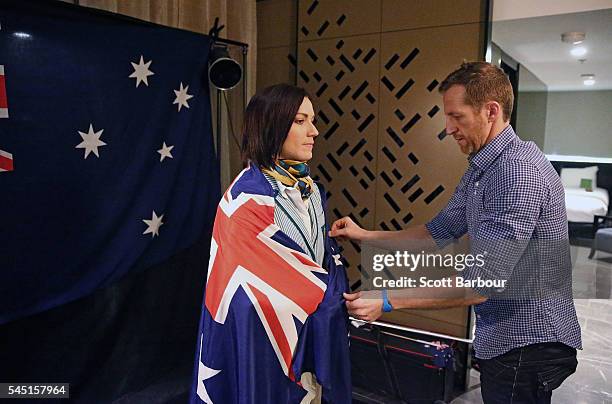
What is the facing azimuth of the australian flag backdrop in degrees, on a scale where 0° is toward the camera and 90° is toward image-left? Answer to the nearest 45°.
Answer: approximately 0°

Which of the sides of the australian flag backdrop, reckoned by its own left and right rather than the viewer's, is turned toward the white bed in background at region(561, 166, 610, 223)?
left

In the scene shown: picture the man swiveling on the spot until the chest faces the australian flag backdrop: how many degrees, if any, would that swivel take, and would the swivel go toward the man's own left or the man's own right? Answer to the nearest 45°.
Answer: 0° — they already face it

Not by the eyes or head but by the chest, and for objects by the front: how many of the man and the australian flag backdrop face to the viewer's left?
1

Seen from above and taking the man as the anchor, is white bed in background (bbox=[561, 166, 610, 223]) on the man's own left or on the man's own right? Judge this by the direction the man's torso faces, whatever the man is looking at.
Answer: on the man's own right

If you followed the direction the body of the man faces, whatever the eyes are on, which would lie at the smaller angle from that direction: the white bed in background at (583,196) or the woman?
the woman

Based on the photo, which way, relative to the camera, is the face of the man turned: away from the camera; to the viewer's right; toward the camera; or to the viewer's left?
to the viewer's left

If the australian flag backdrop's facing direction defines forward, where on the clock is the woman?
The woman is roughly at 11 o'clock from the australian flag backdrop.

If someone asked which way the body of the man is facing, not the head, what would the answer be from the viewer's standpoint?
to the viewer's left

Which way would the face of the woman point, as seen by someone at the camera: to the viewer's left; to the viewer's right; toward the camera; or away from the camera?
to the viewer's right
